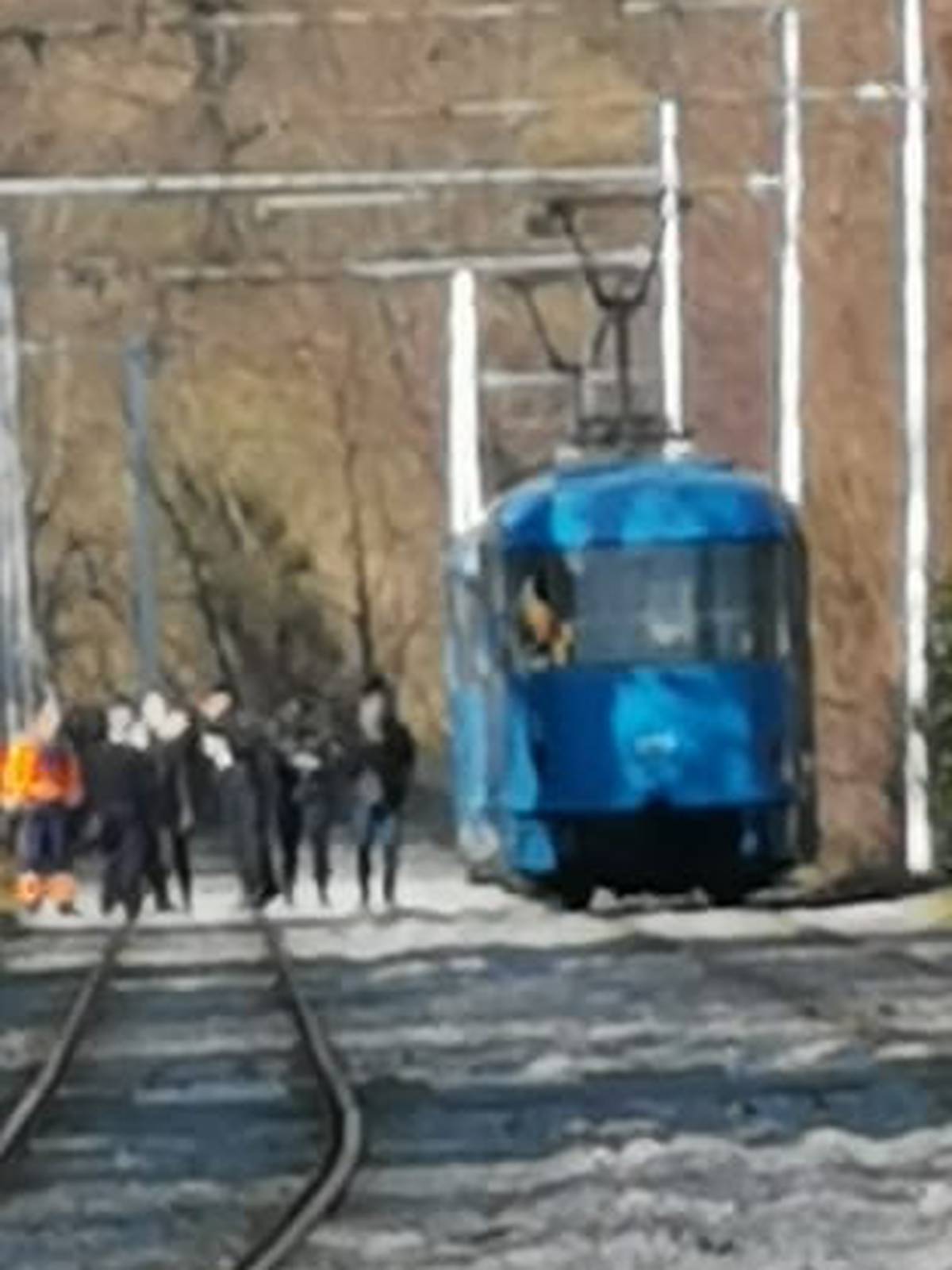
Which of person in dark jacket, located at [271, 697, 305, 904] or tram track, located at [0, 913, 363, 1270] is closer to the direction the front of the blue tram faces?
the tram track

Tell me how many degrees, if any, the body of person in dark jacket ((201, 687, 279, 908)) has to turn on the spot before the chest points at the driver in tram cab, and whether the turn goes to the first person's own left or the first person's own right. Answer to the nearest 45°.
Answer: approximately 135° to the first person's own left
